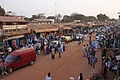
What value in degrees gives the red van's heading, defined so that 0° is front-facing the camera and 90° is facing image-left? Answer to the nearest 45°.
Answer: approximately 45°
